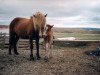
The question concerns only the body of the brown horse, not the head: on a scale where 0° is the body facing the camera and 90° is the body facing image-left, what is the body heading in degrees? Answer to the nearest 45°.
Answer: approximately 315°
